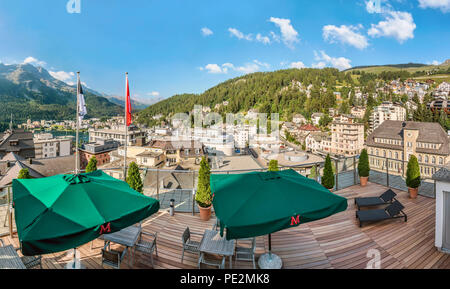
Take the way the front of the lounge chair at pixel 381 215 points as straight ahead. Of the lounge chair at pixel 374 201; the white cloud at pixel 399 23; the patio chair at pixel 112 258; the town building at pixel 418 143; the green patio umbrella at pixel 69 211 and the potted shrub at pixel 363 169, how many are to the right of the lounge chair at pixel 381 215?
4

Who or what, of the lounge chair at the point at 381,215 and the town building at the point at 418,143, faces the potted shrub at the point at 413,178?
the town building

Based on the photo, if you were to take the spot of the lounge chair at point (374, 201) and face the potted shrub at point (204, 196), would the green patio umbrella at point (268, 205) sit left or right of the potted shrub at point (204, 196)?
left

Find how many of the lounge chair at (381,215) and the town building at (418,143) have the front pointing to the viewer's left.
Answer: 1

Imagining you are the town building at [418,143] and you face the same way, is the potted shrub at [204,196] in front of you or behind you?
in front

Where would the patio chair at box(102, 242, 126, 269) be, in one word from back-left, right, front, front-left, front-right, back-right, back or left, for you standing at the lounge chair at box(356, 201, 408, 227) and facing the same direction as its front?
front-left

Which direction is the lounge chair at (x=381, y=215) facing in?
to the viewer's left

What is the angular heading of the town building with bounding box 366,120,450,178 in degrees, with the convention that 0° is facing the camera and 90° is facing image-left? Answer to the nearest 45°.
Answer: approximately 0°

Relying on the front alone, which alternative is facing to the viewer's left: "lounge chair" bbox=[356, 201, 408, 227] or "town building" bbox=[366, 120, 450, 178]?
the lounge chair

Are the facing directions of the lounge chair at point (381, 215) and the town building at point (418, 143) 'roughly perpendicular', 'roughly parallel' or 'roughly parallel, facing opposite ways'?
roughly perpendicular

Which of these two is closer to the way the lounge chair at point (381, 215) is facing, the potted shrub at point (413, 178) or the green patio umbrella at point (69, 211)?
the green patio umbrella

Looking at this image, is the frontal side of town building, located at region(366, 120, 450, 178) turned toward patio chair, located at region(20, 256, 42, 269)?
yes
